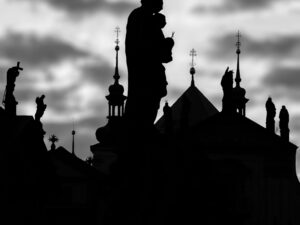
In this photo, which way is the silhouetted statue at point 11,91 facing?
to the viewer's right
